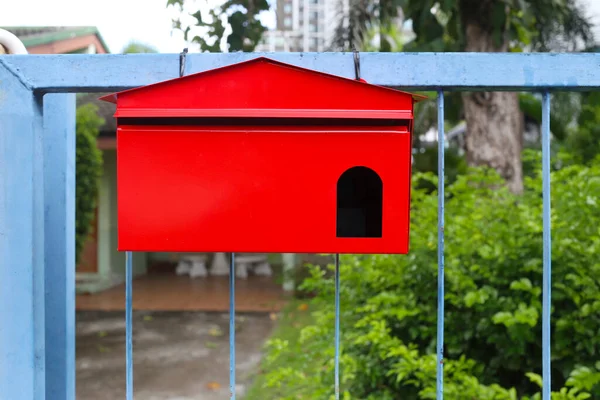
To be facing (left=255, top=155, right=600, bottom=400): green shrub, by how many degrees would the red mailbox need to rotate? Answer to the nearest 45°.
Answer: approximately 135° to its left

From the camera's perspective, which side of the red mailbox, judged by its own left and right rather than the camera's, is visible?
front

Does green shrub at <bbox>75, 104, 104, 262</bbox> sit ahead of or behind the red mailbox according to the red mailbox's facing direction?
behind
